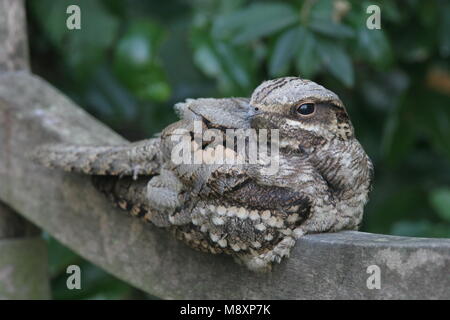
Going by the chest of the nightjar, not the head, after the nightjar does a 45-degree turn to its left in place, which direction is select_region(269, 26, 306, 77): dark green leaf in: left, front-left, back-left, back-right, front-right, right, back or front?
front-left

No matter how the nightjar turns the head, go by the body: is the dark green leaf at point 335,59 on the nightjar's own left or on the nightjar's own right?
on the nightjar's own left

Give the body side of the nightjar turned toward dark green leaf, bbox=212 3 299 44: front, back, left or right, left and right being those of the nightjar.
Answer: left

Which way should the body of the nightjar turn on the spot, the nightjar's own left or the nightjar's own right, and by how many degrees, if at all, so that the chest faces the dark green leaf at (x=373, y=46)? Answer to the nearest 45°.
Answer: approximately 45° to the nightjar's own left

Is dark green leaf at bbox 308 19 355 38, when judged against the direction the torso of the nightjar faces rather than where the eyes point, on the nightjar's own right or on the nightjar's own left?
on the nightjar's own left

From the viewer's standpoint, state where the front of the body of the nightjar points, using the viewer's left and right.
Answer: facing to the right of the viewer
